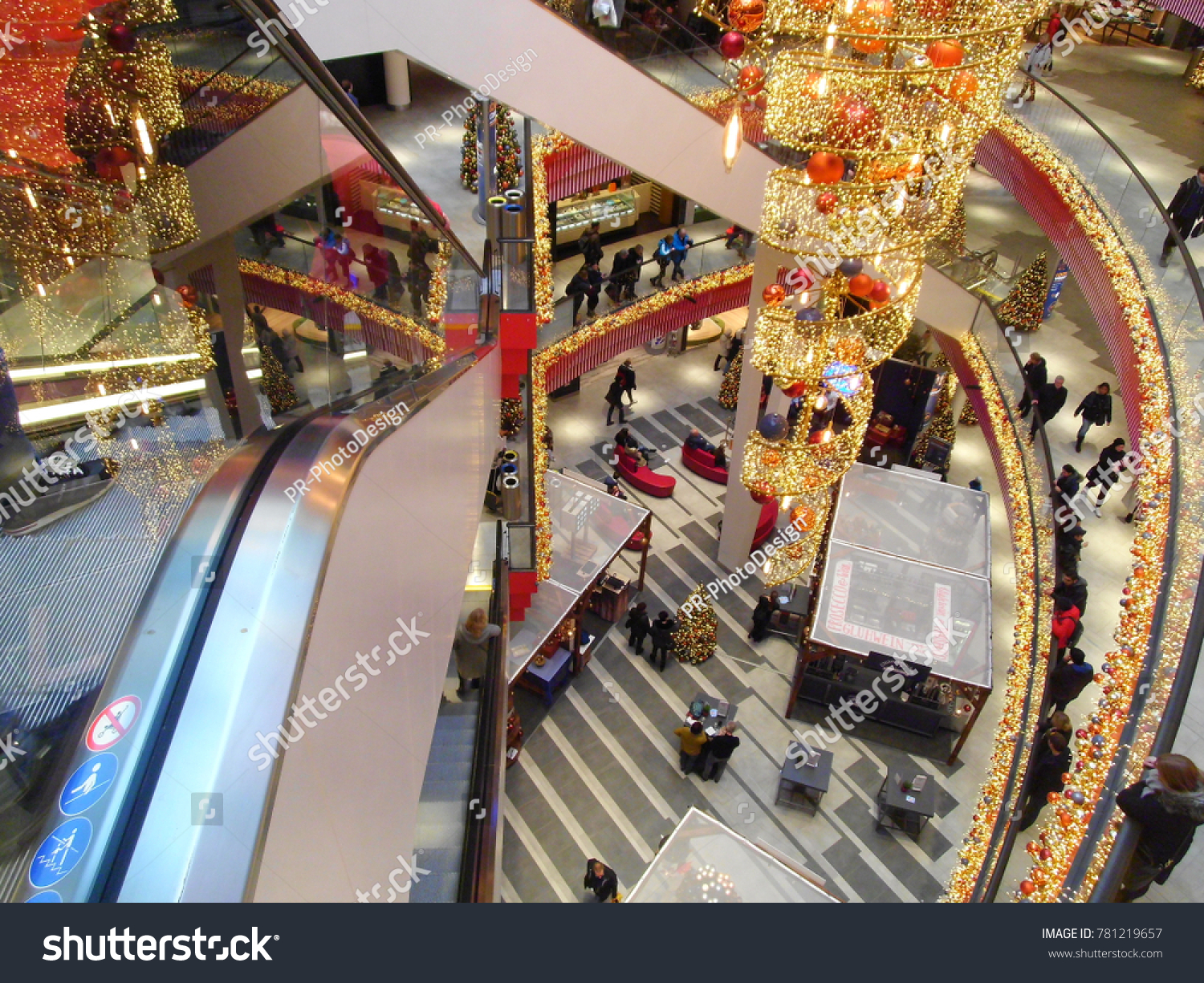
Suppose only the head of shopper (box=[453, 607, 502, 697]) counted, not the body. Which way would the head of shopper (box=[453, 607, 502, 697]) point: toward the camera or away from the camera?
away from the camera

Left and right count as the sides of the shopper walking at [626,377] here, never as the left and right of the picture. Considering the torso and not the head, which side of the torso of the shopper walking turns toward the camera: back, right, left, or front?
back

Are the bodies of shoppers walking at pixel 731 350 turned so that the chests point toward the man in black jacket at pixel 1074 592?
no

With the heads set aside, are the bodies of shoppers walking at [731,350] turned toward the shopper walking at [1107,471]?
no
